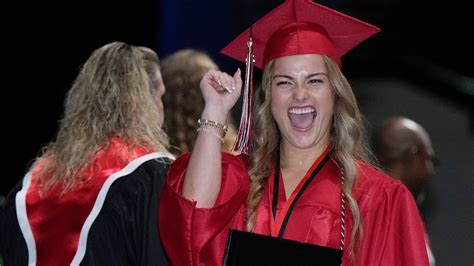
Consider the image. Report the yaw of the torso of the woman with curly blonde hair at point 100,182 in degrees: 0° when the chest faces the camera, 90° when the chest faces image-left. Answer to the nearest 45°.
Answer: approximately 225°

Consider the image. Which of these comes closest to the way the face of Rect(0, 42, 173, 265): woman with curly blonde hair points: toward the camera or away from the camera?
away from the camera

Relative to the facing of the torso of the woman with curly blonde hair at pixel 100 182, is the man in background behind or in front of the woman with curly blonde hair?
in front
